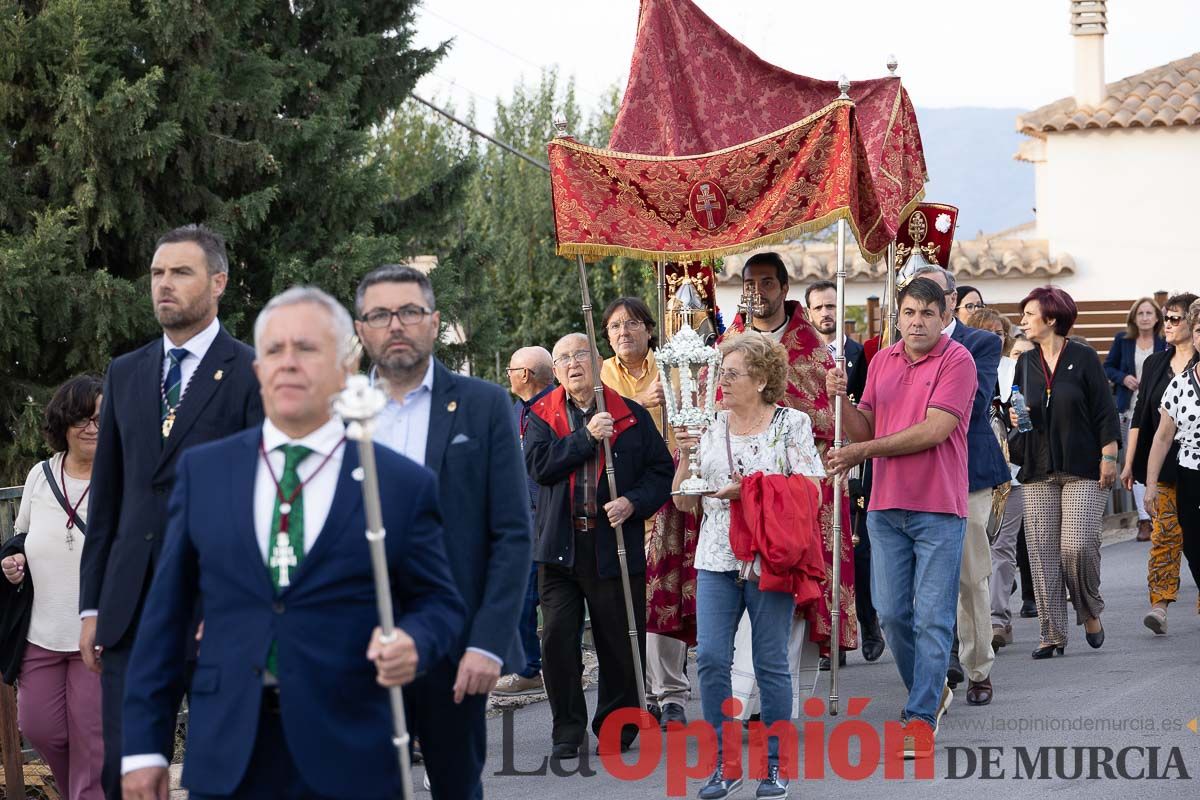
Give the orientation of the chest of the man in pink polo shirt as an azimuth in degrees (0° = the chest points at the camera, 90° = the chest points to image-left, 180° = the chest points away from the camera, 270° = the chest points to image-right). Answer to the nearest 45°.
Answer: approximately 45°

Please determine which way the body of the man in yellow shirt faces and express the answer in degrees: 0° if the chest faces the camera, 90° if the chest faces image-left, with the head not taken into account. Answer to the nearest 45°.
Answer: approximately 0°

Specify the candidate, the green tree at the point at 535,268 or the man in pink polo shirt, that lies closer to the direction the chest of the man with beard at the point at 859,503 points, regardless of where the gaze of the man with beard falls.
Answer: the man in pink polo shirt

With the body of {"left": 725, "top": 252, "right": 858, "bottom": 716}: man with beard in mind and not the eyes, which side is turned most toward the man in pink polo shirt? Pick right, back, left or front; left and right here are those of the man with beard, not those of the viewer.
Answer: left

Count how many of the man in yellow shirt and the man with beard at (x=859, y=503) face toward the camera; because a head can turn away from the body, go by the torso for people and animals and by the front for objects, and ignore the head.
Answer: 2

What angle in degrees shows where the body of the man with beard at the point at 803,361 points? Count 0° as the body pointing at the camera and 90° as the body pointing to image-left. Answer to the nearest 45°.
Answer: approximately 45°

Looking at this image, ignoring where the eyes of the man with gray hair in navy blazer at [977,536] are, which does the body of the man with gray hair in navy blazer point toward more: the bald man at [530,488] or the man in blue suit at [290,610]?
the man in blue suit

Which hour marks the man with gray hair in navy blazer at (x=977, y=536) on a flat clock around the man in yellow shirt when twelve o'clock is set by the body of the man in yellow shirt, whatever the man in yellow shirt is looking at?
The man with gray hair in navy blazer is roughly at 9 o'clock from the man in yellow shirt.

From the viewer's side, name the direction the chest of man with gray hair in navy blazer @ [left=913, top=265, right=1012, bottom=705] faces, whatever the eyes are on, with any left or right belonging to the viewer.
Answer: facing the viewer and to the left of the viewer

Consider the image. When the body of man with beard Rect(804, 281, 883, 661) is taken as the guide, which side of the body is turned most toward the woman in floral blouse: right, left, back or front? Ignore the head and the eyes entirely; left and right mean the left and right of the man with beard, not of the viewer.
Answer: front

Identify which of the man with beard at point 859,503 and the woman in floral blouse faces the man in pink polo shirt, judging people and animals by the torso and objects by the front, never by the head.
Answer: the man with beard

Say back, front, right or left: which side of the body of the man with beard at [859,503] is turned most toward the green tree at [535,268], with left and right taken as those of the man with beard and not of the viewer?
back
